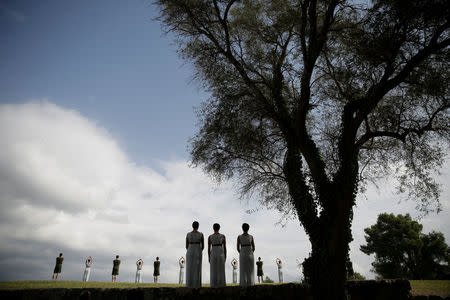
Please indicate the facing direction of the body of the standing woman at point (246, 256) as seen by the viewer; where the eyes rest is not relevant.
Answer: away from the camera

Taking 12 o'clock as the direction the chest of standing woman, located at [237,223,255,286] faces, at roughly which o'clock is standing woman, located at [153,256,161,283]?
standing woman, located at [153,256,161,283] is roughly at 11 o'clock from standing woman, located at [237,223,255,286].

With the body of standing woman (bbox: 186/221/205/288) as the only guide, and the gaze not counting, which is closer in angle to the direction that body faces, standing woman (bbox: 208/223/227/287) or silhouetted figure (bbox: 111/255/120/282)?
the silhouetted figure

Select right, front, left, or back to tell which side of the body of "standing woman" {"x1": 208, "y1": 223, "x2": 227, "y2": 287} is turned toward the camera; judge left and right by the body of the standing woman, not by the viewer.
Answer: back

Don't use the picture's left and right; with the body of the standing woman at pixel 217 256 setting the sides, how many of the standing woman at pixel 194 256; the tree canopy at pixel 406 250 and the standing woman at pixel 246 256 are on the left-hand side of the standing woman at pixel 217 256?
1

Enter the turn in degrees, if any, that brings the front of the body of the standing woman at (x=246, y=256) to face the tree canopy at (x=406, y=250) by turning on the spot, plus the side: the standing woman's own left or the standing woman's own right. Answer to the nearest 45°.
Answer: approximately 45° to the standing woman's own right

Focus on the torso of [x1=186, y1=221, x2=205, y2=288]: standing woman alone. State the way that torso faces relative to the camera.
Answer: away from the camera

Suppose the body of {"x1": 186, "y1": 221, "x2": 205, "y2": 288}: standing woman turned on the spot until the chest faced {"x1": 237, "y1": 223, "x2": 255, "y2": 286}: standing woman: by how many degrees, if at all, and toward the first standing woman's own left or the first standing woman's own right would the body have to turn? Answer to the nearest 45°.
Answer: approximately 90° to the first standing woman's own right

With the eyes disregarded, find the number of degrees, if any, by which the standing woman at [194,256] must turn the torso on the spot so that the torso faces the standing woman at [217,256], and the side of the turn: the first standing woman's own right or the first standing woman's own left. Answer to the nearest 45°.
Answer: approximately 90° to the first standing woman's own right

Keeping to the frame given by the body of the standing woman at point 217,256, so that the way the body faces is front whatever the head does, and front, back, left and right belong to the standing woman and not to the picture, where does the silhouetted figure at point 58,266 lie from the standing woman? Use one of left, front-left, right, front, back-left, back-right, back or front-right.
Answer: front-left
